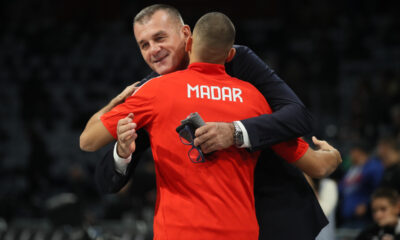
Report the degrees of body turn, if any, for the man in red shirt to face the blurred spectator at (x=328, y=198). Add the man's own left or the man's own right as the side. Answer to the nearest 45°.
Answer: approximately 45° to the man's own right

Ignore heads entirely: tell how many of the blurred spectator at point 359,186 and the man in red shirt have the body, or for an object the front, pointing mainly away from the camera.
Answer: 1

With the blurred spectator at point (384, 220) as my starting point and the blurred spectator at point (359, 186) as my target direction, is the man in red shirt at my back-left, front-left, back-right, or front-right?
back-left

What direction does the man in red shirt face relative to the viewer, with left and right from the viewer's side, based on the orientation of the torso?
facing away from the viewer

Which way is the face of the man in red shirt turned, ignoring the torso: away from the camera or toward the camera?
away from the camera

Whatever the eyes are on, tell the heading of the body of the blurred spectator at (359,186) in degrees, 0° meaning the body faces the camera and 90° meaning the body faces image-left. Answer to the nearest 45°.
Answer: approximately 45°

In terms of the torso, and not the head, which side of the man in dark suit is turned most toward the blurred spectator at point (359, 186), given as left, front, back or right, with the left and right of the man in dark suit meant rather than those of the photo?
back

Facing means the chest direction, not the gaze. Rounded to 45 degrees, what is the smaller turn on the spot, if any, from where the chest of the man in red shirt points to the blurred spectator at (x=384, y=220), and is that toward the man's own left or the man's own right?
approximately 45° to the man's own right

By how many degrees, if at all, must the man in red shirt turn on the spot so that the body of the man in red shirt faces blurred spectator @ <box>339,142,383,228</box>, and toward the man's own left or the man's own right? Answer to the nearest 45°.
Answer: approximately 45° to the man's own right
